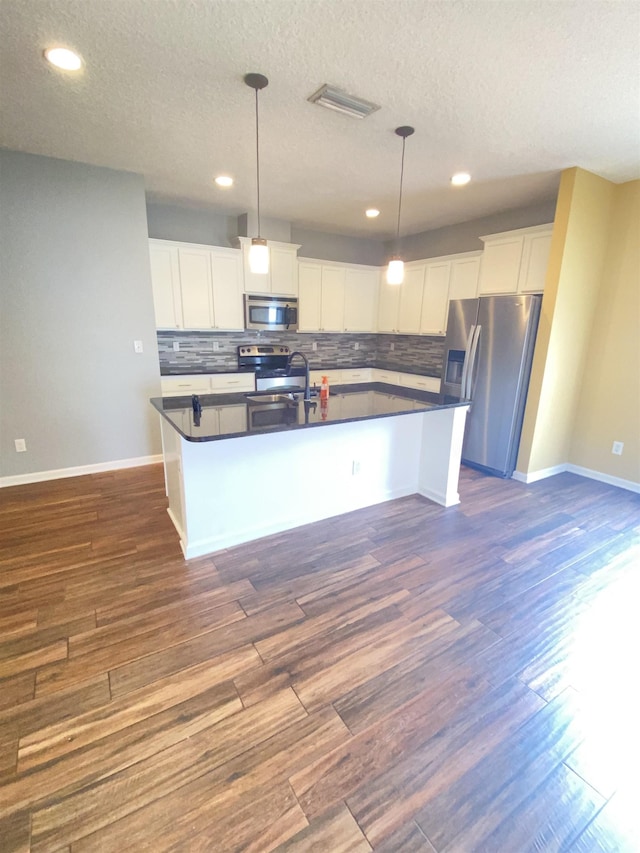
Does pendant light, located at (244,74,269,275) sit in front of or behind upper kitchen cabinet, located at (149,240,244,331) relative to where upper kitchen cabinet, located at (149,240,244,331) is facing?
in front

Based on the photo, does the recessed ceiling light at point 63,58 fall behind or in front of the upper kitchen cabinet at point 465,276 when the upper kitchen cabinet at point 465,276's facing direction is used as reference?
in front

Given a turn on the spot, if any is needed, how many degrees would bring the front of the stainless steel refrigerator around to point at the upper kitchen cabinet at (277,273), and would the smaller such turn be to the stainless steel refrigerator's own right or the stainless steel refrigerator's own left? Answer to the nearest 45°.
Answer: approximately 45° to the stainless steel refrigerator's own right

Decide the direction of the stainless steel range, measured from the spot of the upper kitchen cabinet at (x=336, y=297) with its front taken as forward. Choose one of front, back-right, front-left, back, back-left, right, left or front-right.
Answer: right

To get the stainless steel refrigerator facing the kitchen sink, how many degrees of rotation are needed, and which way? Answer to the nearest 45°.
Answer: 0° — it already faces it

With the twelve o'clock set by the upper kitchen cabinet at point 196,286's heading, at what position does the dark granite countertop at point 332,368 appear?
The dark granite countertop is roughly at 10 o'clock from the upper kitchen cabinet.

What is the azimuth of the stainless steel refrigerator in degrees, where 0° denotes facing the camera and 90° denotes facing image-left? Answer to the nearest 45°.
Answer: approximately 45°

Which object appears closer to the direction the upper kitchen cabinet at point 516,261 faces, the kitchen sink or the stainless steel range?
the kitchen sink

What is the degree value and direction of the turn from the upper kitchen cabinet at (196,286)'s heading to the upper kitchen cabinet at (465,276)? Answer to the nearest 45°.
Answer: approximately 45° to its left

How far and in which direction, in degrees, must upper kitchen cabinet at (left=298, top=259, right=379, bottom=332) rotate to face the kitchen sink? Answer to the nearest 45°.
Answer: approximately 45° to its right

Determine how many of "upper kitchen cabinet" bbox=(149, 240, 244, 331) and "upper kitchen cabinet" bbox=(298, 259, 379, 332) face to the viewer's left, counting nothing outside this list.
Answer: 0

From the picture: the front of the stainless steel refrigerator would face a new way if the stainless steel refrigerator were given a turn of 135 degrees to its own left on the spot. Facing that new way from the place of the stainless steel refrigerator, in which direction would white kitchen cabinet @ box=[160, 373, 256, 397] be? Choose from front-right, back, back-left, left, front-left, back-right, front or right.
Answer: back
